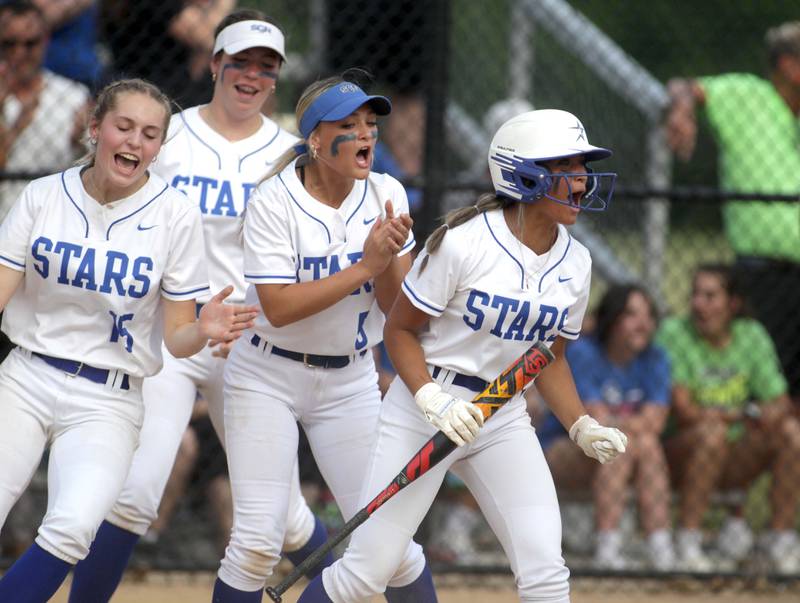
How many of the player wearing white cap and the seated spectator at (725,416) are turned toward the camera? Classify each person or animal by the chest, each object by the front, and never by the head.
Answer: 2

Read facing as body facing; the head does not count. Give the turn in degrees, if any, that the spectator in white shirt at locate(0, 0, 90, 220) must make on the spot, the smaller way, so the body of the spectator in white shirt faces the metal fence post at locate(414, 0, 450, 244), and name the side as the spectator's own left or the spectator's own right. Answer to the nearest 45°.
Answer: approximately 90° to the spectator's own left

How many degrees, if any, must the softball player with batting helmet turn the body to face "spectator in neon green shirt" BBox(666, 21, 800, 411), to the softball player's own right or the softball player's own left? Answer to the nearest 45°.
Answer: approximately 90° to the softball player's own left

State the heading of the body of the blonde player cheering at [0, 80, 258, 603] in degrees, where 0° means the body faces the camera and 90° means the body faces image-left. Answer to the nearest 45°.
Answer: approximately 0°

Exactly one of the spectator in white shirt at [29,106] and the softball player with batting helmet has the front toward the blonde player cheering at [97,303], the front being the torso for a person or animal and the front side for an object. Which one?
the spectator in white shirt

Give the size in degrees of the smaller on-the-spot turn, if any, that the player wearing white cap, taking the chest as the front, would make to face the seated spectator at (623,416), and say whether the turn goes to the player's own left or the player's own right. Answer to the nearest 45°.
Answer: approximately 135° to the player's own left

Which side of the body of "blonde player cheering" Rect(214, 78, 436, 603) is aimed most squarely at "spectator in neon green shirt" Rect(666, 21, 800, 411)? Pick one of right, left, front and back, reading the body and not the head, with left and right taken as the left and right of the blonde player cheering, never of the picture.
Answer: left

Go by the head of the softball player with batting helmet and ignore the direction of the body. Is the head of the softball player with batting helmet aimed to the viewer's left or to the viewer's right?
to the viewer's right

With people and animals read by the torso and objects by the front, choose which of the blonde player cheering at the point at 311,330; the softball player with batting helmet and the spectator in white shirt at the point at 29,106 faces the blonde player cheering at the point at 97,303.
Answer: the spectator in white shirt

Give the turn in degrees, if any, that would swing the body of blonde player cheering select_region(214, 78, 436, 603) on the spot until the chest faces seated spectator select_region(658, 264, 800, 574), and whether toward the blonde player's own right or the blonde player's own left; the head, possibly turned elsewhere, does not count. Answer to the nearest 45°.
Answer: approximately 90° to the blonde player's own left

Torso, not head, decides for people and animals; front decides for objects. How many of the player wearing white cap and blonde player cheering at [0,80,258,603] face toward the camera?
2

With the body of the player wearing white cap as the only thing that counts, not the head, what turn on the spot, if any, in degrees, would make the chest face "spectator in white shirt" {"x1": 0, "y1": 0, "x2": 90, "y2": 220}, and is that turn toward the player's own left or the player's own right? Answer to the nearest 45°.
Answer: approximately 135° to the player's own right
